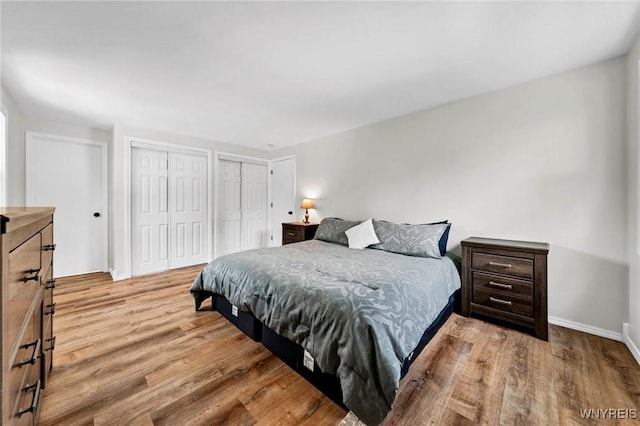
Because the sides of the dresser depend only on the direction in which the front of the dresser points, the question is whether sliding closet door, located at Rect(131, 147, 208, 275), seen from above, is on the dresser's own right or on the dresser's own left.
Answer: on the dresser's own left

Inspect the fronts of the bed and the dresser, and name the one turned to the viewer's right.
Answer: the dresser

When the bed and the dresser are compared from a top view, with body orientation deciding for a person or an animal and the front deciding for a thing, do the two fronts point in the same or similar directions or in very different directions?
very different directions

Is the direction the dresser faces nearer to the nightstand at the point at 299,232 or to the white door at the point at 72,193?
the nightstand

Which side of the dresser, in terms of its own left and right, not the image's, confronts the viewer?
right

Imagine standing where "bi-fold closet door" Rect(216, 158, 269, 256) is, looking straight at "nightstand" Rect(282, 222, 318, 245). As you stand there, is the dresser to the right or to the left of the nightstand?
right

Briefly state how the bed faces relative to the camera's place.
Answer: facing the viewer and to the left of the viewer

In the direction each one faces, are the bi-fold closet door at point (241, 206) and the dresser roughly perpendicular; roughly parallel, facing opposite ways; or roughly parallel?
roughly perpendicular

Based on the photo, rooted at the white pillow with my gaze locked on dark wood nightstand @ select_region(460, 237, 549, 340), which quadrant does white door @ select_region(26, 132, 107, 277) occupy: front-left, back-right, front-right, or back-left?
back-right

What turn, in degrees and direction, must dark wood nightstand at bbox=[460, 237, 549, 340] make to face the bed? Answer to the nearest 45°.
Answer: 0° — it already faces it

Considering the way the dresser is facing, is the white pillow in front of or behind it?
in front

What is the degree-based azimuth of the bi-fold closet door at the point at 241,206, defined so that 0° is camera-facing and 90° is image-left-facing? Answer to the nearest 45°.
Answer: approximately 315°

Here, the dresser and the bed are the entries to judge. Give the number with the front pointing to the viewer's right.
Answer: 1
